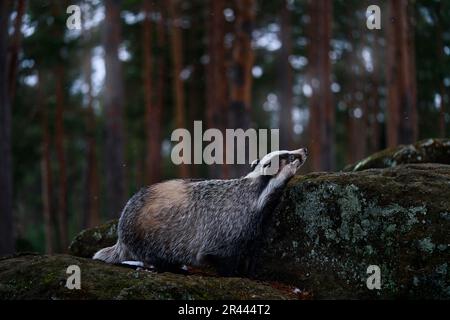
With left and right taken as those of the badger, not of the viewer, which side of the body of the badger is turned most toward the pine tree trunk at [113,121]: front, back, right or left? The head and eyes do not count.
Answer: left

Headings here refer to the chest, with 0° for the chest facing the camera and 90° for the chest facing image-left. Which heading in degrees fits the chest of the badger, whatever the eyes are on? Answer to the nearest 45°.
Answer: approximately 270°

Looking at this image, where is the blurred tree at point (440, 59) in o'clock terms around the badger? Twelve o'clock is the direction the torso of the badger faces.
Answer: The blurred tree is roughly at 10 o'clock from the badger.

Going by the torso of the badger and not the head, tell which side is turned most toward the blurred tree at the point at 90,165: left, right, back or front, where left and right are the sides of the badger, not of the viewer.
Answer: left

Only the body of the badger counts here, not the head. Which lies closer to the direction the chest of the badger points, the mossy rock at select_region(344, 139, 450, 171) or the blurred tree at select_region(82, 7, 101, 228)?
the mossy rock

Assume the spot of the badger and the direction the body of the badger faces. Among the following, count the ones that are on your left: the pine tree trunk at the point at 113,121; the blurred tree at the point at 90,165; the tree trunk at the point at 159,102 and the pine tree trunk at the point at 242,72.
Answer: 4

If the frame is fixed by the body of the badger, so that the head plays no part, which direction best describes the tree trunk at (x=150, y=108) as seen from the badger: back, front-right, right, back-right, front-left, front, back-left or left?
left

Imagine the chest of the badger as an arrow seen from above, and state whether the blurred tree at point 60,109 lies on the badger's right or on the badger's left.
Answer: on the badger's left

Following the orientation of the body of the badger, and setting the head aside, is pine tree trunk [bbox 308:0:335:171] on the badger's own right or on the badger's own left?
on the badger's own left

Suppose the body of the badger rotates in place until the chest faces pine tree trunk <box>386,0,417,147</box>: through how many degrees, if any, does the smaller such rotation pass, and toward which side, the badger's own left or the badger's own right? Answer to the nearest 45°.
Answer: approximately 45° to the badger's own left

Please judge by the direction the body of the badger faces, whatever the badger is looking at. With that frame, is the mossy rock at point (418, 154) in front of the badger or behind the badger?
in front

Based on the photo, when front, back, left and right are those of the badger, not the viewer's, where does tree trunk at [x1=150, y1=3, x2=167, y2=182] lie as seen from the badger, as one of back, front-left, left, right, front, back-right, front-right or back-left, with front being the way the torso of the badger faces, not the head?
left

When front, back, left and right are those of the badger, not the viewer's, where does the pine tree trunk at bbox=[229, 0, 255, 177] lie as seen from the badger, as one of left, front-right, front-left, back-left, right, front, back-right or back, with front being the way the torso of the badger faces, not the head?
left

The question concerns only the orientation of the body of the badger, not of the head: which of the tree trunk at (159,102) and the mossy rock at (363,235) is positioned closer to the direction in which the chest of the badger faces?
the mossy rock
